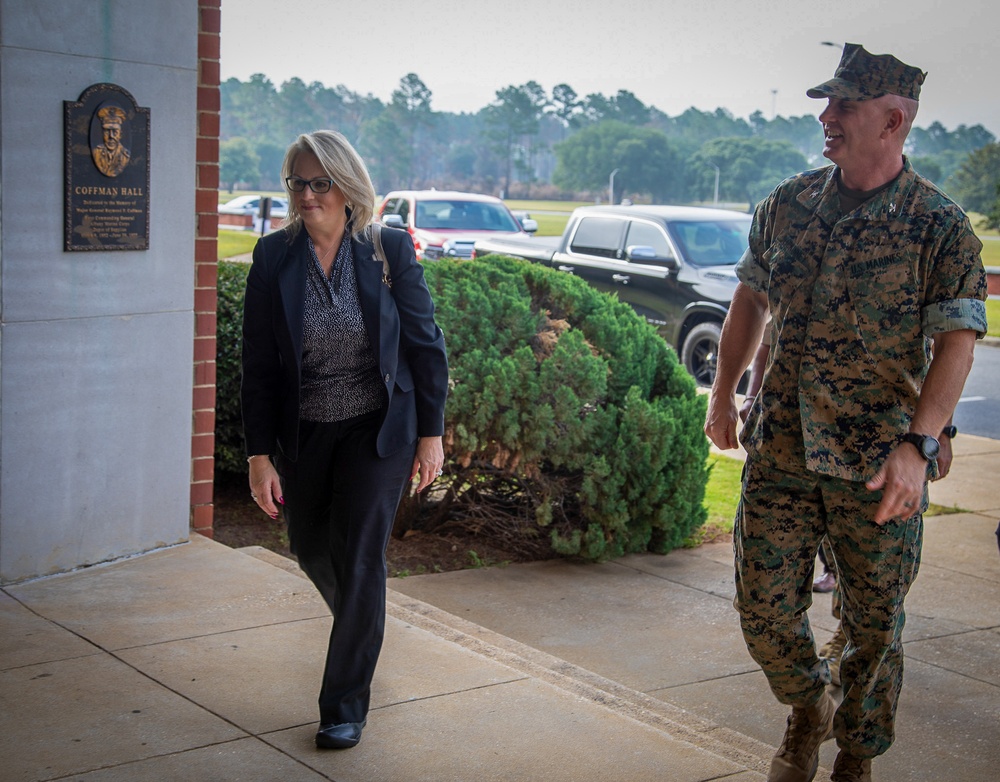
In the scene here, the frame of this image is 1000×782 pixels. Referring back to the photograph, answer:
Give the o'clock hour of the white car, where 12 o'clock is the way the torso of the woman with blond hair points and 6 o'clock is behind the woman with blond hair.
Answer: The white car is roughly at 6 o'clock from the woman with blond hair.

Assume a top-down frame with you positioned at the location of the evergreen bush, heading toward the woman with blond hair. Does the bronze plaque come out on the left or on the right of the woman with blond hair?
right

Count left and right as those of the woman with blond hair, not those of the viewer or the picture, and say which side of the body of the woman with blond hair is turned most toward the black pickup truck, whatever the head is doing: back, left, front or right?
back

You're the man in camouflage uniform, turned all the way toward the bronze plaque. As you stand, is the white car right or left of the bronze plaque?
right

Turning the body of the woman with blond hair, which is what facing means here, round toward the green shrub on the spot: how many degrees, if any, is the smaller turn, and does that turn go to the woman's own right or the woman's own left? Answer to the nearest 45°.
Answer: approximately 180°

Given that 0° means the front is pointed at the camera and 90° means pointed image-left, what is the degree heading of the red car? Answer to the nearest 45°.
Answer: approximately 315°

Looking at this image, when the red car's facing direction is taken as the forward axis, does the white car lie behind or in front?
behind

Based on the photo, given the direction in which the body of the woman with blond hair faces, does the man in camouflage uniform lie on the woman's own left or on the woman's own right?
on the woman's own left

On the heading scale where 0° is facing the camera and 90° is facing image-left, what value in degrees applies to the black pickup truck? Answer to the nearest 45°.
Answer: approximately 315°

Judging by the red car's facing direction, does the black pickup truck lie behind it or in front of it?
in front

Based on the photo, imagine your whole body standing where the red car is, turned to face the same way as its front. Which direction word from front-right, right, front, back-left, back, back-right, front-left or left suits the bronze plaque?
front-right

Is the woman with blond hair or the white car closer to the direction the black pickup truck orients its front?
the woman with blond hair
